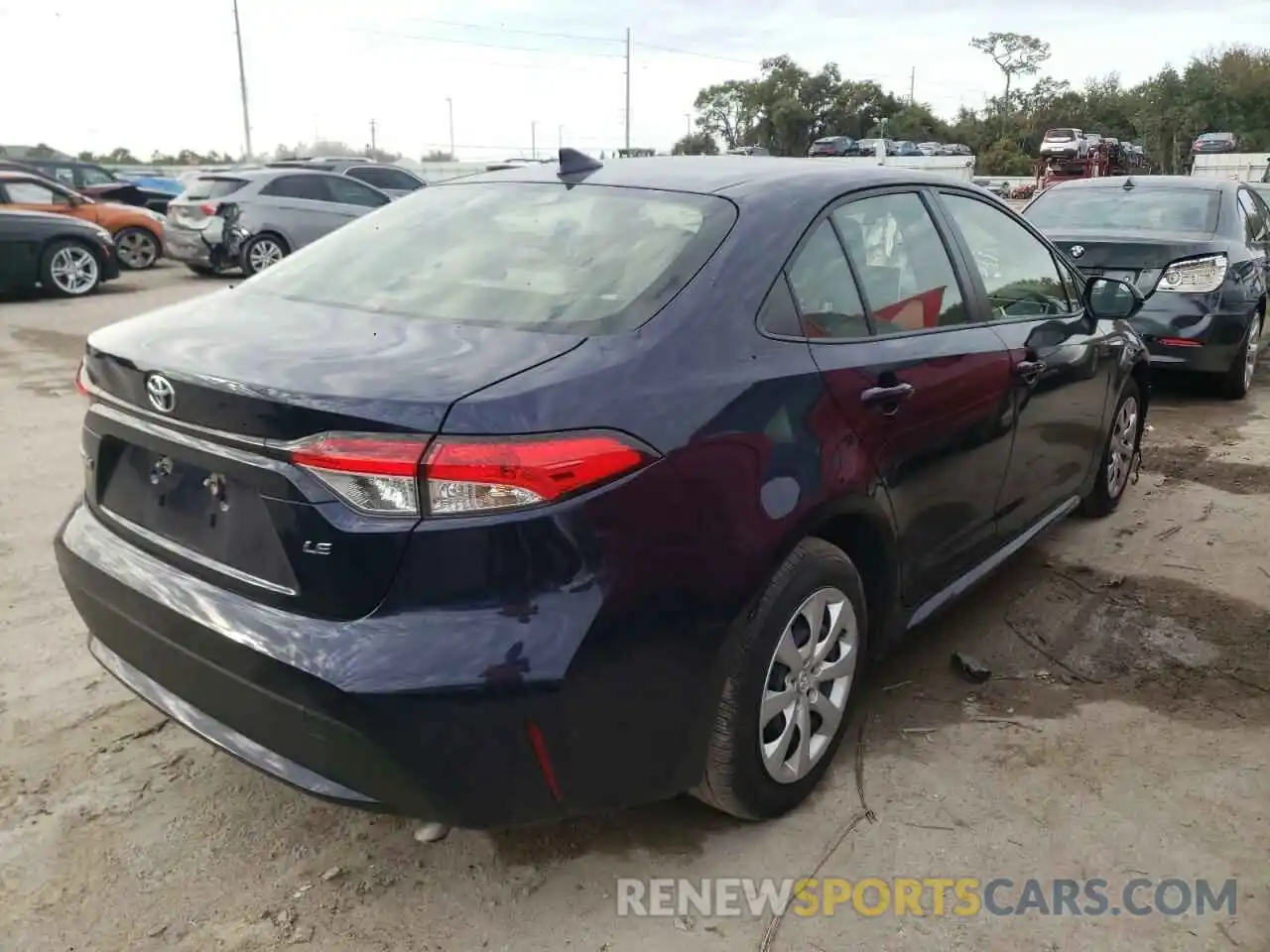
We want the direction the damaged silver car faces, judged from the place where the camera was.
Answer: facing away from the viewer and to the right of the viewer

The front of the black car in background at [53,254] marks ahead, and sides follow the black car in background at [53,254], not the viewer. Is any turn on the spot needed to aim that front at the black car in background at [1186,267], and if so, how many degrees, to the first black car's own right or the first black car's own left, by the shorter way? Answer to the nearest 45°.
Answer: approximately 45° to the first black car's own right

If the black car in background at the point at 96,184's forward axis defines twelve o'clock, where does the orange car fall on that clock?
The orange car is roughly at 3 o'clock from the black car in background.

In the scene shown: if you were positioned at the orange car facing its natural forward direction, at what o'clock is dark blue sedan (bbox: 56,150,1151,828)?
The dark blue sedan is roughly at 3 o'clock from the orange car.

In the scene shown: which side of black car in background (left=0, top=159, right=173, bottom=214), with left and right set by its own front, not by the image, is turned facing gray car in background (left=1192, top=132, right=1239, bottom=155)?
front

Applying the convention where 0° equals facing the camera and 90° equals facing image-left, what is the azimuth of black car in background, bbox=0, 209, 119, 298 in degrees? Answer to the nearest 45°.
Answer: approximately 270°

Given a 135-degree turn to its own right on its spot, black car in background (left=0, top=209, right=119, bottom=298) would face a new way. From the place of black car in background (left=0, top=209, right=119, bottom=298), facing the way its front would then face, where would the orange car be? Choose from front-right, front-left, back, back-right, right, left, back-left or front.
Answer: back-right

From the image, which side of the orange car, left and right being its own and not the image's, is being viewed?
right

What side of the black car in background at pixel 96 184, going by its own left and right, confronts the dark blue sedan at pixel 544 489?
right

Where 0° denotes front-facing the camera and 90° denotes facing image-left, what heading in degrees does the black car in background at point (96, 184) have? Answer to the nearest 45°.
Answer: approximately 270°

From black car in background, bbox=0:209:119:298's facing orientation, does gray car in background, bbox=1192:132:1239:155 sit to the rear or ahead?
ahead
